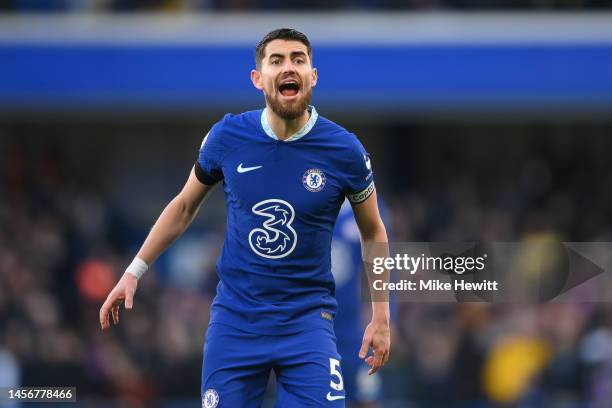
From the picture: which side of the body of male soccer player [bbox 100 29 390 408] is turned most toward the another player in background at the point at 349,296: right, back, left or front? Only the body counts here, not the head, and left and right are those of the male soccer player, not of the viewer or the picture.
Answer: back

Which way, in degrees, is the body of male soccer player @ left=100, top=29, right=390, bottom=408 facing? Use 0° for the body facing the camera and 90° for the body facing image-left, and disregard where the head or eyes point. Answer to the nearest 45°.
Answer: approximately 0°
